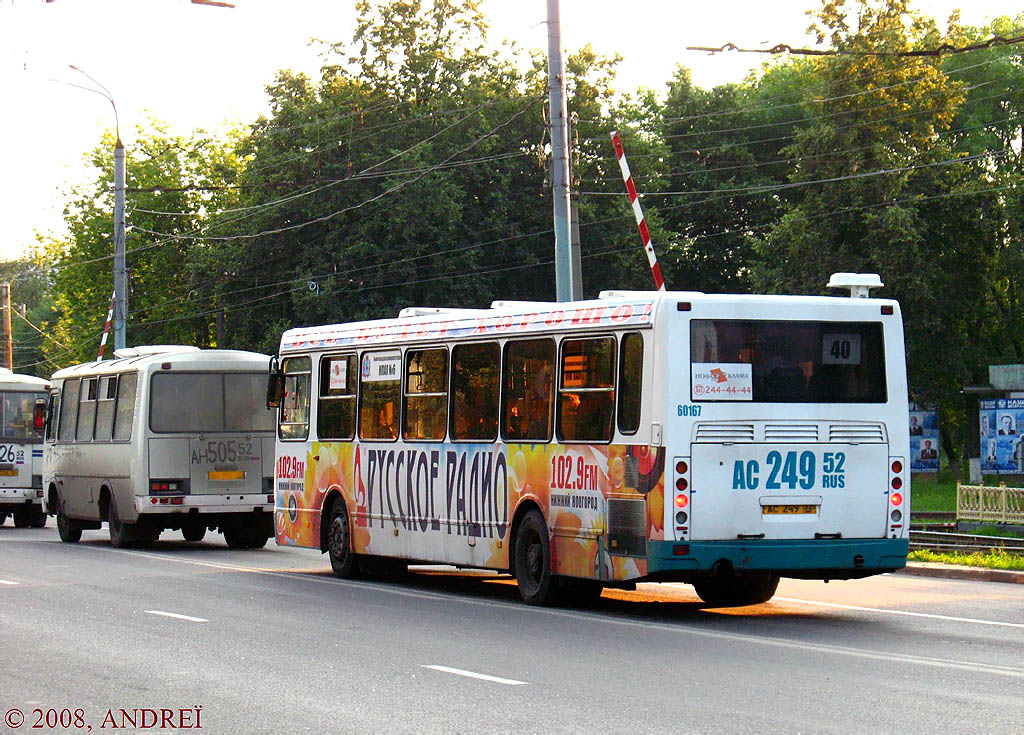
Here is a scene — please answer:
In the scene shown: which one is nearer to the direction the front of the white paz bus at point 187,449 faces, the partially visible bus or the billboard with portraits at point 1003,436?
the partially visible bus

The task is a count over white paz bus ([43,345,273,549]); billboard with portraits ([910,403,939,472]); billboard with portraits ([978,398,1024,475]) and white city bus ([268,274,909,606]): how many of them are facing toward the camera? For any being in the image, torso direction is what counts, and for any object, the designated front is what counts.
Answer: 2

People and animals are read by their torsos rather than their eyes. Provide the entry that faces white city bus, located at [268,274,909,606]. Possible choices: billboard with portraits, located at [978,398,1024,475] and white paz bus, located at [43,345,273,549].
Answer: the billboard with portraits

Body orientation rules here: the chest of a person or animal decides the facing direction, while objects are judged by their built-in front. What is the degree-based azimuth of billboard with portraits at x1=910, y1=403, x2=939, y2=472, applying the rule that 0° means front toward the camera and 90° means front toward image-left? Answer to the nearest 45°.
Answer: approximately 0°

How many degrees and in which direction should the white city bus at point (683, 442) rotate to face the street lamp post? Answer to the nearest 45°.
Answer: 0° — it already faces it

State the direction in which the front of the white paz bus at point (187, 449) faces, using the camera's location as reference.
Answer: facing away from the viewer and to the left of the viewer

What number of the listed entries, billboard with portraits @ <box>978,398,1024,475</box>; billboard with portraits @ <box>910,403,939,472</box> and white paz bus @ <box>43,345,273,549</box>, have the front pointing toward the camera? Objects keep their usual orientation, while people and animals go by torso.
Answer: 2

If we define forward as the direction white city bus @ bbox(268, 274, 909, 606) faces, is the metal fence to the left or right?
on its right
